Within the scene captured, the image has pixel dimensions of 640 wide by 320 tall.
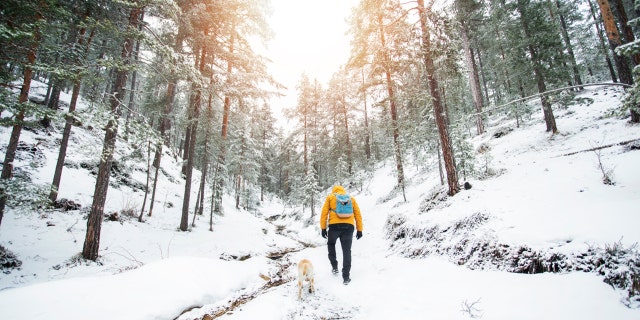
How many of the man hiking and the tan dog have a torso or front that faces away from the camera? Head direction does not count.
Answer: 2

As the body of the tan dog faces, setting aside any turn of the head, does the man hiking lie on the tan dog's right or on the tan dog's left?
on the tan dog's right

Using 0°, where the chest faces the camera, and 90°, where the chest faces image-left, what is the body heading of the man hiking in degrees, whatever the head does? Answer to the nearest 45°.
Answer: approximately 180°

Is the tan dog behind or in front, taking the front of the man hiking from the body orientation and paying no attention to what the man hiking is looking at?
behind

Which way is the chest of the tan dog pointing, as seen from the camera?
away from the camera
